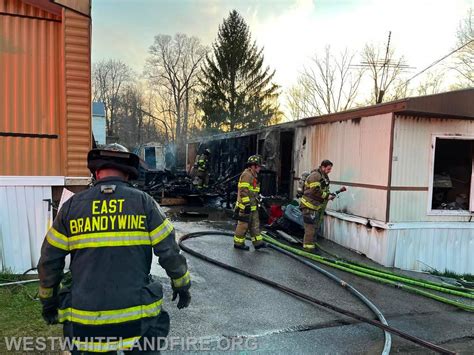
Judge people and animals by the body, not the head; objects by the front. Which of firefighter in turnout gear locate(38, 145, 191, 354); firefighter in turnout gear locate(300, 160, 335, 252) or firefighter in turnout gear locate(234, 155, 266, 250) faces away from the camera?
firefighter in turnout gear locate(38, 145, 191, 354)

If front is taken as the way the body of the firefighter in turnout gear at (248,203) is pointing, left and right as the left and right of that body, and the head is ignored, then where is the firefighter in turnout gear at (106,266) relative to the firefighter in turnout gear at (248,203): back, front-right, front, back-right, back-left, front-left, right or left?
right

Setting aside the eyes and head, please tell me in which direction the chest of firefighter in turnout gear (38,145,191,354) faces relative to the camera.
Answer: away from the camera

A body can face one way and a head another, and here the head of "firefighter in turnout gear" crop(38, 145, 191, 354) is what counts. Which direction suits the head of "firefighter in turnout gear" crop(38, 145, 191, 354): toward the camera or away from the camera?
away from the camera

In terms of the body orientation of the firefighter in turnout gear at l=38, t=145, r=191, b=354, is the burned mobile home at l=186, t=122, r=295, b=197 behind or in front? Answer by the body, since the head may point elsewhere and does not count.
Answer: in front

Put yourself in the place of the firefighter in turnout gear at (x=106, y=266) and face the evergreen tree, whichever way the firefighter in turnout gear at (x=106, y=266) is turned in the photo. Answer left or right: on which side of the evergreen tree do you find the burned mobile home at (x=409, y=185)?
right

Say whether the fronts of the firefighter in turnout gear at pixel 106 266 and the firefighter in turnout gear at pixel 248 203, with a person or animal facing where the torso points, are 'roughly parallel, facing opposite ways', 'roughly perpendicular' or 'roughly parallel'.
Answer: roughly perpendicular

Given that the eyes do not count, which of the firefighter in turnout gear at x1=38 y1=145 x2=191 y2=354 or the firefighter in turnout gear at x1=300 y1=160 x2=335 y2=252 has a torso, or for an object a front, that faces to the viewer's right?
the firefighter in turnout gear at x1=300 y1=160 x2=335 y2=252
